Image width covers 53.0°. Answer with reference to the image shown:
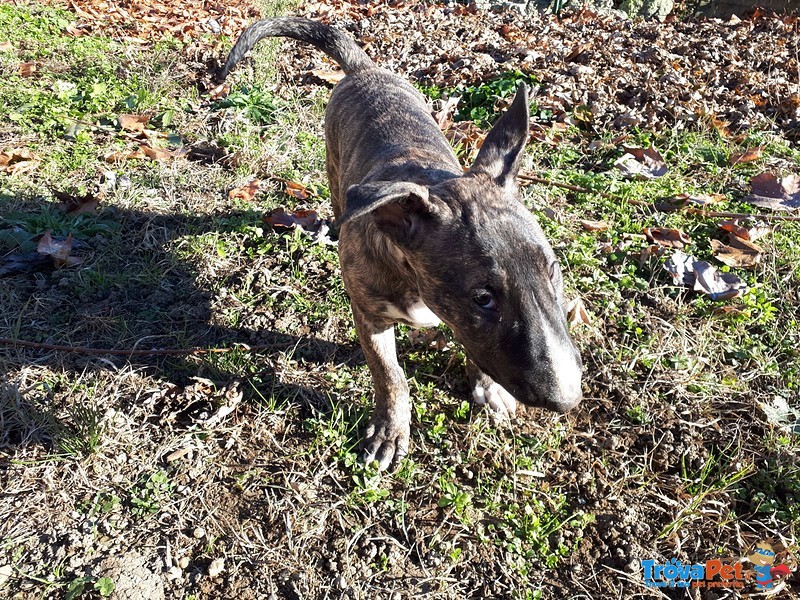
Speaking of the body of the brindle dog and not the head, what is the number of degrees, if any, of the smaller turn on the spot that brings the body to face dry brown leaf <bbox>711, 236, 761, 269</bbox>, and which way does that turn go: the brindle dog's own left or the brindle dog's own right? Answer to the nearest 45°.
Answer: approximately 90° to the brindle dog's own left

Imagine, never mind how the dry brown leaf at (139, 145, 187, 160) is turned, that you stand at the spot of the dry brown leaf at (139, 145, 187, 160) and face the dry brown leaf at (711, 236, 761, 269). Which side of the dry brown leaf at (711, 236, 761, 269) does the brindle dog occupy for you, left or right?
right

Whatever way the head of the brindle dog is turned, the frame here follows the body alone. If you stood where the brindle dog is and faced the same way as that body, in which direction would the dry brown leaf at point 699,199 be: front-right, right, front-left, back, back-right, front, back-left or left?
left

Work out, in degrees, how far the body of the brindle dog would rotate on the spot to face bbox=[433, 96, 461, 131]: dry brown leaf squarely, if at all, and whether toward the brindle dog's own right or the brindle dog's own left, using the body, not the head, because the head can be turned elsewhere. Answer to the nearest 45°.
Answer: approximately 135° to the brindle dog's own left

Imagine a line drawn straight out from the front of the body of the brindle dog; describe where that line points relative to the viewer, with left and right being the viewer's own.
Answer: facing the viewer and to the right of the viewer

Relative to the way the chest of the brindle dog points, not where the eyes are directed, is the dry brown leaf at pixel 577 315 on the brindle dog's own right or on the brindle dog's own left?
on the brindle dog's own left

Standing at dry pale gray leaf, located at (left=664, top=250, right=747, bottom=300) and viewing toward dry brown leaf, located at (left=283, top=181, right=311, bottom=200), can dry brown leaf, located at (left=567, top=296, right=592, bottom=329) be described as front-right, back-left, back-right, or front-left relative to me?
front-left

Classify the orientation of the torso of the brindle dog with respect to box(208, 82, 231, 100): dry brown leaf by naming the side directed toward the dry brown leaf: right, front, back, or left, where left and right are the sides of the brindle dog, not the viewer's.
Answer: back

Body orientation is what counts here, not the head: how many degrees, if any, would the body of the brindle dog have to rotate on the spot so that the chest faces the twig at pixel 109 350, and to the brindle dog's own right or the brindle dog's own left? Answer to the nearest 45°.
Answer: approximately 135° to the brindle dog's own right
